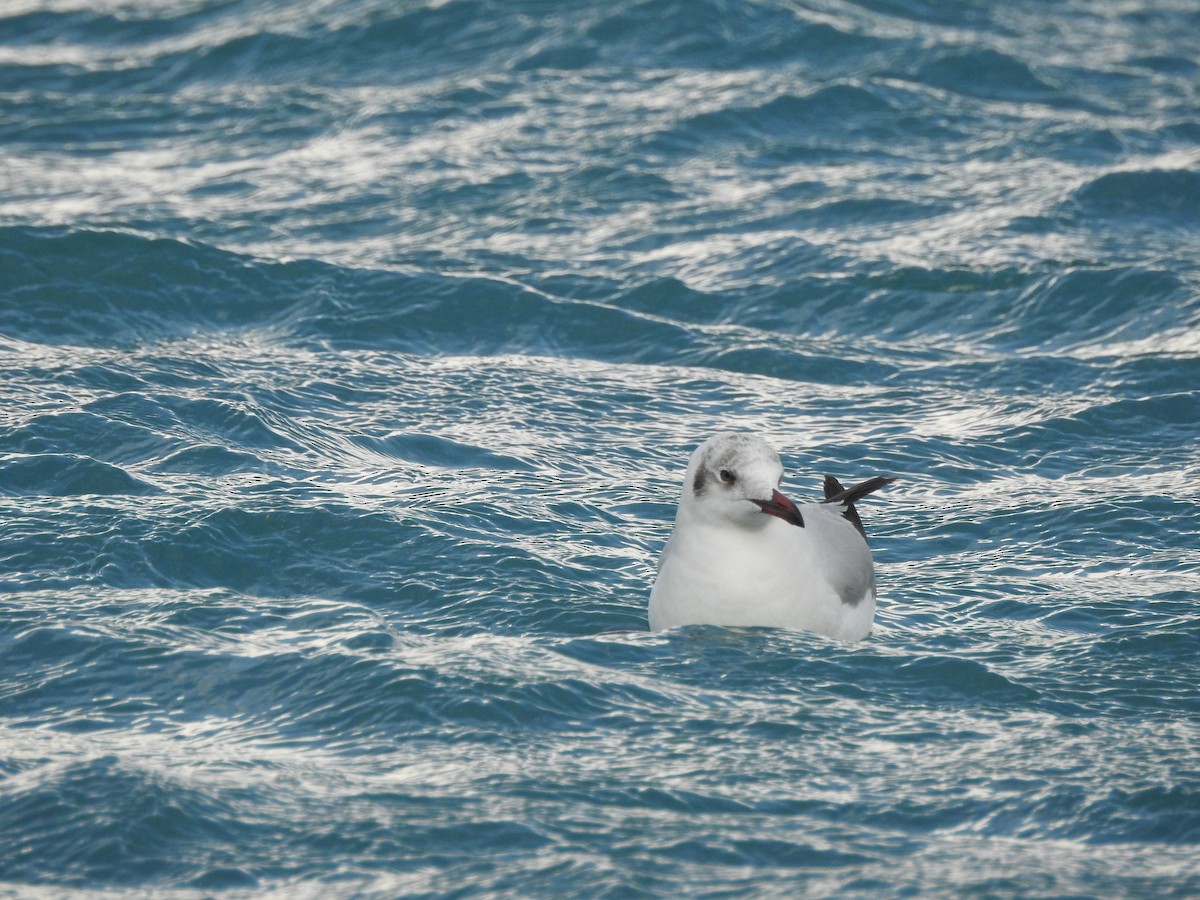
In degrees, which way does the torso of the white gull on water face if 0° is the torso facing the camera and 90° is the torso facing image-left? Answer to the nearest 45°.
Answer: approximately 45°
